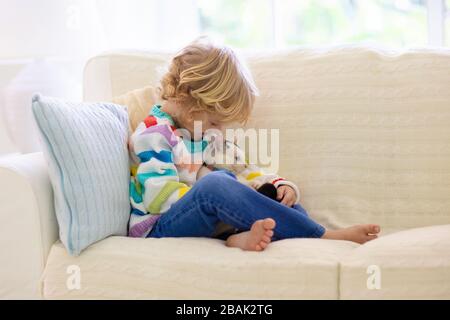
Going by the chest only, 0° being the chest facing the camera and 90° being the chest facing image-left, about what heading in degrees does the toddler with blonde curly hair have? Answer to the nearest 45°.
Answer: approximately 270°

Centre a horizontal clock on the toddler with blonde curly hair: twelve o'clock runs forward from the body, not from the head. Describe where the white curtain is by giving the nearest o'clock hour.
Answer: The white curtain is roughly at 8 o'clock from the toddler with blonde curly hair.

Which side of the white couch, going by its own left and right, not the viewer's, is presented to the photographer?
front

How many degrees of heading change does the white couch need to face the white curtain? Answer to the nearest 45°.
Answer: approximately 135° to its right
